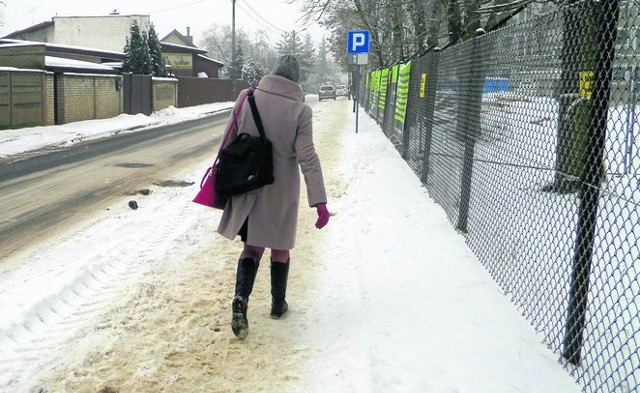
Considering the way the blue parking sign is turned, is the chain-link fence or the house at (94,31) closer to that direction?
the chain-link fence

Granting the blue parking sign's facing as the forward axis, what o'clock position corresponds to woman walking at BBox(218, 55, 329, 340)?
The woman walking is roughly at 12 o'clock from the blue parking sign.

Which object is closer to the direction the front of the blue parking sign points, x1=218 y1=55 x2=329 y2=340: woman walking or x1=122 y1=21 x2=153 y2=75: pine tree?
the woman walking

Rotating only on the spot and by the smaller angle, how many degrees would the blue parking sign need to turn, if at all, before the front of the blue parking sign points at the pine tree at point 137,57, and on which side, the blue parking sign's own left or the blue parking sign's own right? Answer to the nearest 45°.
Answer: approximately 135° to the blue parking sign's own right

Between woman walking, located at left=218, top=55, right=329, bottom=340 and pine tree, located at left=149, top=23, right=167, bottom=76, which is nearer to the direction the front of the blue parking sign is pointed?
the woman walking

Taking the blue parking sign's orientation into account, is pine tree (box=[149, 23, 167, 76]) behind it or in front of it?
behind

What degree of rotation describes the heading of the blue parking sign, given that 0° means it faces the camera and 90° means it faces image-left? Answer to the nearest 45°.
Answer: approximately 0°

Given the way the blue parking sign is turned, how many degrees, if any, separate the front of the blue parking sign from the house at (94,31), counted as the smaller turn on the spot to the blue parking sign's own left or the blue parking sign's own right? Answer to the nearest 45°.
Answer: approximately 135° to the blue parking sign's own right
